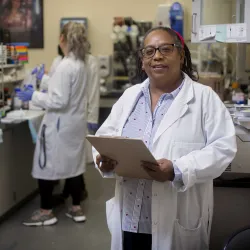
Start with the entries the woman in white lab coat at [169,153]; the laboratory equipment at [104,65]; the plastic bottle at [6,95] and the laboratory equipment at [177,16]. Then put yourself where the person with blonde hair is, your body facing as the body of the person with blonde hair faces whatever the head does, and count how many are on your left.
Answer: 1

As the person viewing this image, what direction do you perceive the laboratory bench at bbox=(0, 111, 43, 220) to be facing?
facing the viewer and to the right of the viewer

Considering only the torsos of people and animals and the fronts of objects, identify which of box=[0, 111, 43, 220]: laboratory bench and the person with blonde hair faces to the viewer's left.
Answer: the person with blonde hair

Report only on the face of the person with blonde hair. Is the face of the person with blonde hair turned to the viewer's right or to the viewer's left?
to the viewer's left

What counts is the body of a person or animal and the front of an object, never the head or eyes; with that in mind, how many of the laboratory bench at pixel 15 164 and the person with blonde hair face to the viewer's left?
1

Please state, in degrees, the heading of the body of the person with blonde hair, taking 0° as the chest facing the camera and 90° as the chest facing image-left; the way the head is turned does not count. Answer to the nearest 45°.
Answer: approximately 90°

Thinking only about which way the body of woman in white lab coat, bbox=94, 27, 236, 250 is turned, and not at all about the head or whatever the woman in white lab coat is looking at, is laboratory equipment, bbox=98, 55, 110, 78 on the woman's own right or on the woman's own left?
on the woman's own right

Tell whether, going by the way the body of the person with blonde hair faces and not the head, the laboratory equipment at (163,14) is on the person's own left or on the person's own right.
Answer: on the person's own right

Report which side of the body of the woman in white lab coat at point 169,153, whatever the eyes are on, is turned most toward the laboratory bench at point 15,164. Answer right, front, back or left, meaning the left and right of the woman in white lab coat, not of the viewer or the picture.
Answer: right

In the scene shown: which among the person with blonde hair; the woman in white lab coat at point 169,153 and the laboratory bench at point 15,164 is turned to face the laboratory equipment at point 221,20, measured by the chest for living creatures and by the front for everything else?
the laboratory bench

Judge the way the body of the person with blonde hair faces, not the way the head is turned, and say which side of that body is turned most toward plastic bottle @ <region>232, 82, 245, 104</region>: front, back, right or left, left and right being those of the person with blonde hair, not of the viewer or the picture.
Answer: back

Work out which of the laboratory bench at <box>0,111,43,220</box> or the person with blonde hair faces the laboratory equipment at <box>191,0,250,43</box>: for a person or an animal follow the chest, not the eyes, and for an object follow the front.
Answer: the laboratory bench

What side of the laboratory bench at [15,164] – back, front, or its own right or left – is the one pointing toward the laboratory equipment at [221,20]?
front
